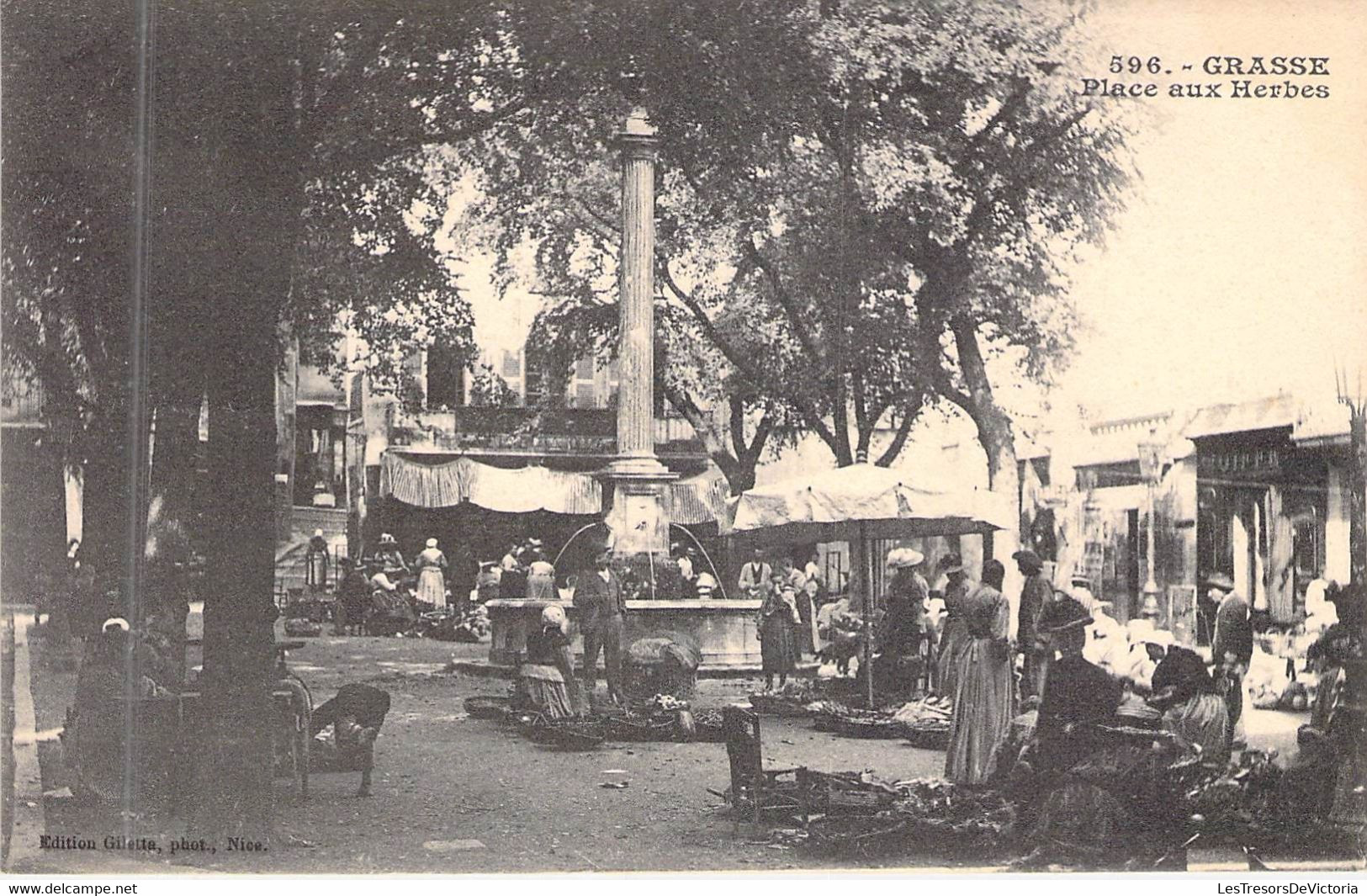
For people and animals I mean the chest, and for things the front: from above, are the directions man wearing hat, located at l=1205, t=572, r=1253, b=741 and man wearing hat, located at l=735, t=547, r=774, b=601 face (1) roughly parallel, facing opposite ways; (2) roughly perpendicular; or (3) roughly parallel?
roughly perpendicular

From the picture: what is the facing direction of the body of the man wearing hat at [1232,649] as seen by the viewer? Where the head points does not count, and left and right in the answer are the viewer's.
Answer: facing to the left of the viewer

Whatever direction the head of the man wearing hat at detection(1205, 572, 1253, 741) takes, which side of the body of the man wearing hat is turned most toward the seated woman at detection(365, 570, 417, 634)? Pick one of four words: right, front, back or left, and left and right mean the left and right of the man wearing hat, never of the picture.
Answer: front

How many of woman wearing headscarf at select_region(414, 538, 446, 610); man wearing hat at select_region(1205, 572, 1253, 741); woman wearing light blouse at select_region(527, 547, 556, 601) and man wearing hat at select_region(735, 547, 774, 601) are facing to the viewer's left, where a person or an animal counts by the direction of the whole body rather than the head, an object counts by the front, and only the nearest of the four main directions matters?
1

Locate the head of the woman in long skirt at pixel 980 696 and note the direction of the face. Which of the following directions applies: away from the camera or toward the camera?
away from the camera

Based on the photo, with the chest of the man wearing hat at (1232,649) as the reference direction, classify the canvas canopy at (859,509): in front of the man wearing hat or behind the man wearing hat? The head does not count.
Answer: in front

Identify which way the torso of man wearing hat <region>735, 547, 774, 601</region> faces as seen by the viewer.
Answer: toward the camera

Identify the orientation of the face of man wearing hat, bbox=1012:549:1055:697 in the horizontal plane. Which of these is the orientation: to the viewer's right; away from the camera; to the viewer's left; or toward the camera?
to the viewer's left
